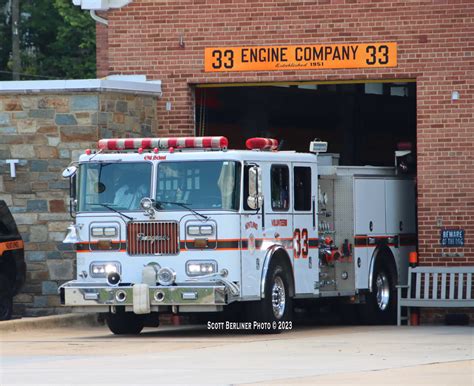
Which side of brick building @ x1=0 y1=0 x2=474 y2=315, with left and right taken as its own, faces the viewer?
front

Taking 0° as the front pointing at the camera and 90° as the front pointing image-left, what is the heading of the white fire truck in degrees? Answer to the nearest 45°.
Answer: approximately 45°

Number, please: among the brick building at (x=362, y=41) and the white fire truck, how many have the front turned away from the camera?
0

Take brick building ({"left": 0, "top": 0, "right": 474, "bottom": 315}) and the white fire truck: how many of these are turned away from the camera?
0
